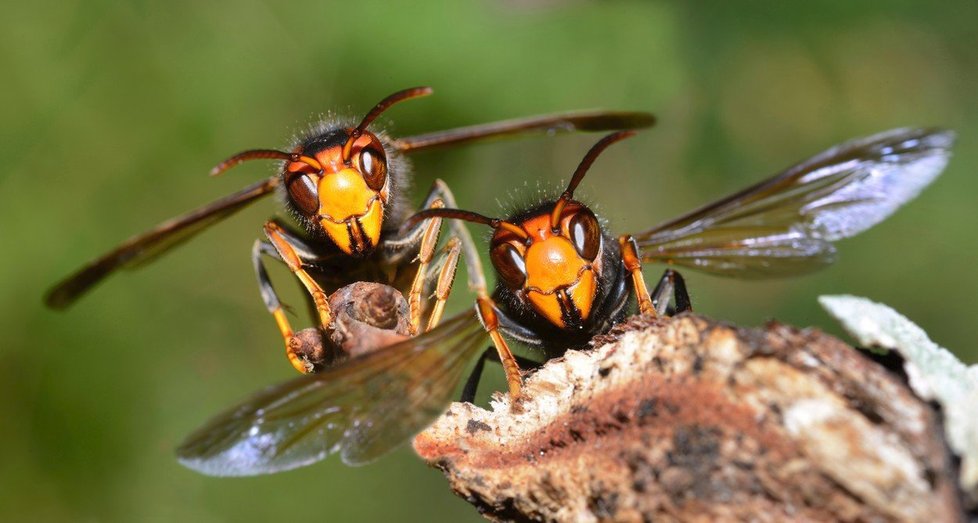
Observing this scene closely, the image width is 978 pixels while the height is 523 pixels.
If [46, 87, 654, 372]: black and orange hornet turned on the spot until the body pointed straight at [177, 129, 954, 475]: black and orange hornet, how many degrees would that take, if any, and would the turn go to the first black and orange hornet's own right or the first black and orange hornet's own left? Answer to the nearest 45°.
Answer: approximately 45° to the first black and orange hornet's own left

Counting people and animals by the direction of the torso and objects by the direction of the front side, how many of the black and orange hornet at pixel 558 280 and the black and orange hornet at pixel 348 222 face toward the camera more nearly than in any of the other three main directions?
2

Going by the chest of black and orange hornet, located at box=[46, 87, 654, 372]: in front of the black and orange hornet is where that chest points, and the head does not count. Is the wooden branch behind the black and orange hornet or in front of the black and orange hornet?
in front

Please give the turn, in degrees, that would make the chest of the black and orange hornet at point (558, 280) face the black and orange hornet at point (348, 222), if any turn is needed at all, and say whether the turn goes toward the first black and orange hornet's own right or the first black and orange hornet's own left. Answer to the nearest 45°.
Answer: approximately 135° to the first black and orange hornet's own right

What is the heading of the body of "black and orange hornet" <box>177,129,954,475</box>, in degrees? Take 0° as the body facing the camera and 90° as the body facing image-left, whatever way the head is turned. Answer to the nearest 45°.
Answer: approximately 0°
